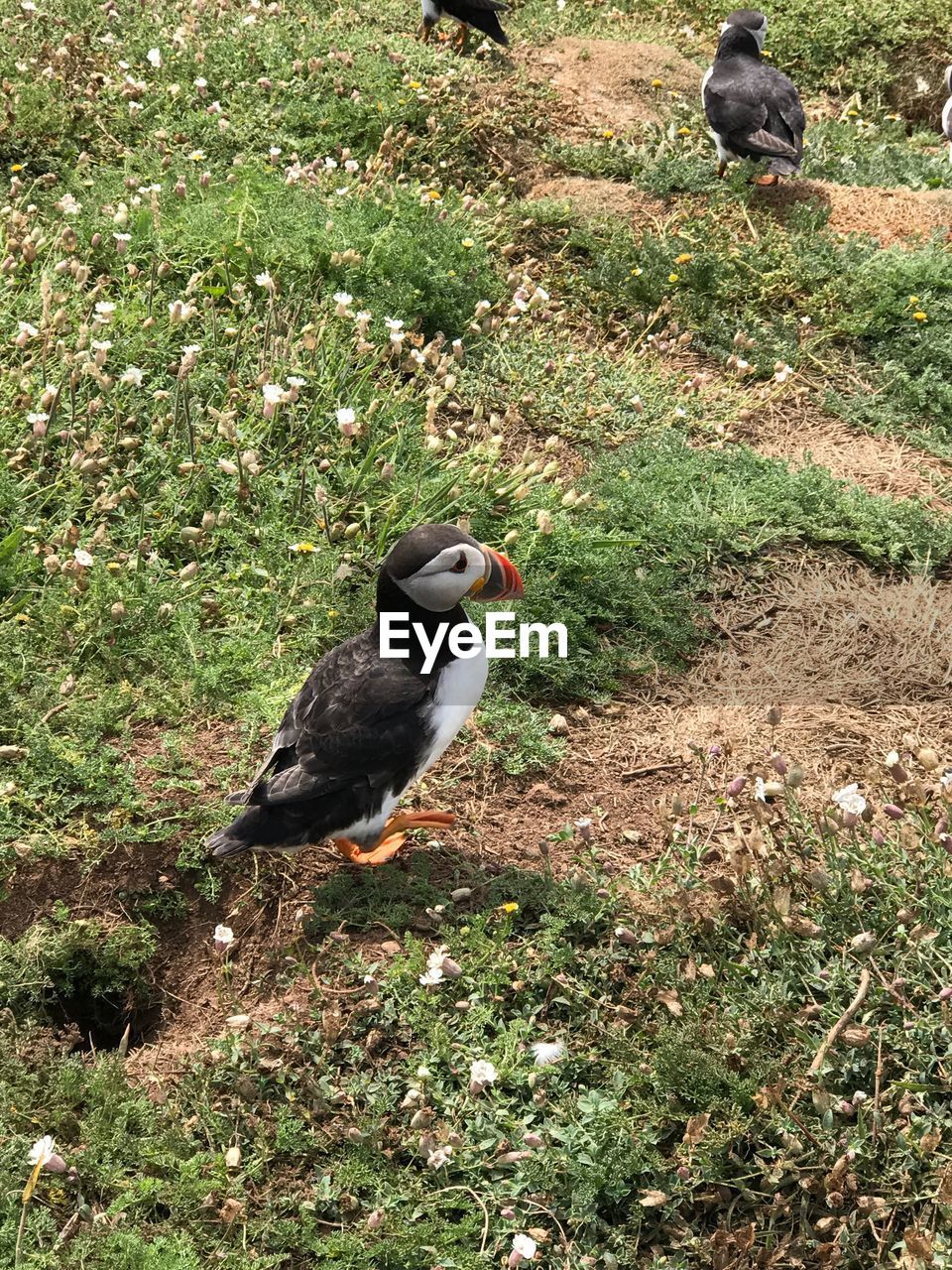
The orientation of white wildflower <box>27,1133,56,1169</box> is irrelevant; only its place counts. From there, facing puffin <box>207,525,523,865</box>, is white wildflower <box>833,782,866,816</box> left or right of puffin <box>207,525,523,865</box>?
right

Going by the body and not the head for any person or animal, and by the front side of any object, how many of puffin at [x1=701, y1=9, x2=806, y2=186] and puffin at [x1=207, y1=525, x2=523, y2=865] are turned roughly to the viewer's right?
1

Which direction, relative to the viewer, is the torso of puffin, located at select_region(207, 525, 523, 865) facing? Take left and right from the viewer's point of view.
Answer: facing to the right of the viewer

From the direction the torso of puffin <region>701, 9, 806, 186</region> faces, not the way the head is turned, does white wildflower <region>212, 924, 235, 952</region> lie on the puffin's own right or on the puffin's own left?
on the puffin's own left

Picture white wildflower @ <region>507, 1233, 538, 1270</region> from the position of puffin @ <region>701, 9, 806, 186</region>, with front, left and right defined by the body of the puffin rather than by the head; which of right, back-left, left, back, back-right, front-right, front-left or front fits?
back-left

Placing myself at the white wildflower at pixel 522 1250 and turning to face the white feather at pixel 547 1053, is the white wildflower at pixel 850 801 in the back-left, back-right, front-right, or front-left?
front-right

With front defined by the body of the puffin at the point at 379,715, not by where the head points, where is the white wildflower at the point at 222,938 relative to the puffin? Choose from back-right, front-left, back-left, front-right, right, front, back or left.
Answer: back-right

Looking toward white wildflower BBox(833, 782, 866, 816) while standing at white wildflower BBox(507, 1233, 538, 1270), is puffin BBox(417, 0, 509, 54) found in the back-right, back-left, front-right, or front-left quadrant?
front-left

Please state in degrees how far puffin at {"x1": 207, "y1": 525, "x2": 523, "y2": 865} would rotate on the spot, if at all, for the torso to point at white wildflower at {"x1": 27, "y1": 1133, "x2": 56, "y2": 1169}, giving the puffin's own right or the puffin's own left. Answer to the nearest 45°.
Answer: approximately 135° to the puffin's own right

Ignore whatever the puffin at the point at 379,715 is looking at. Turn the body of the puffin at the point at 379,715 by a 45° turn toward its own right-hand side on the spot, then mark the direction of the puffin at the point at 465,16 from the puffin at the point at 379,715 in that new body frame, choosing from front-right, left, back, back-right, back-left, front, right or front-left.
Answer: back-left

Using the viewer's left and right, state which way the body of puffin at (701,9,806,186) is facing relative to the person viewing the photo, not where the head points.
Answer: facing away from the viewer and to the left of the viewer

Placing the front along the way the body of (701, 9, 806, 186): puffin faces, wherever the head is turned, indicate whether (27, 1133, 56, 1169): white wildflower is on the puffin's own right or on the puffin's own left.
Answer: on the puffin's own left

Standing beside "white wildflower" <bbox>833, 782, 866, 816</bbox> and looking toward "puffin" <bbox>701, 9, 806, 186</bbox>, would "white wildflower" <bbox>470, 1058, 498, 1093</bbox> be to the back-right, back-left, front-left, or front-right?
back-left

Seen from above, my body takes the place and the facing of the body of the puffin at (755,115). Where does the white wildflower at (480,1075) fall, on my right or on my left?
on my left

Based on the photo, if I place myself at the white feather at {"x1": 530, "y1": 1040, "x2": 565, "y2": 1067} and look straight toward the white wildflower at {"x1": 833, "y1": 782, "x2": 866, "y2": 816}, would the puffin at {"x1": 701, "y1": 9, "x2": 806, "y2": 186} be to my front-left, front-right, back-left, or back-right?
front-left

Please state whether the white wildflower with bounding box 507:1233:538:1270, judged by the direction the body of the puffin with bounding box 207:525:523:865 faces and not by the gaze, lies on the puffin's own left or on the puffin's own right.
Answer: on the puffin's own right

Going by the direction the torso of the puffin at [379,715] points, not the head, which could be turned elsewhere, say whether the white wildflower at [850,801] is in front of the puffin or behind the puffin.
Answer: in front
